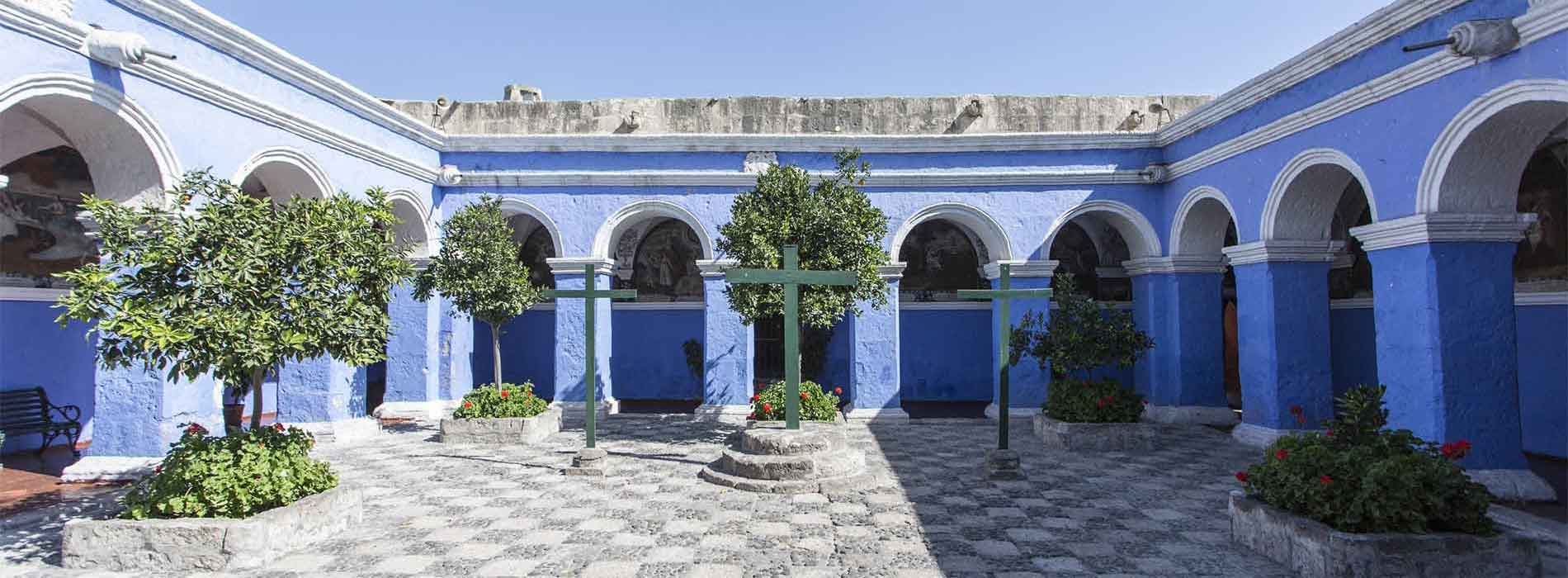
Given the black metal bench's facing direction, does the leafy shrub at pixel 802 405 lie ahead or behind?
ahead

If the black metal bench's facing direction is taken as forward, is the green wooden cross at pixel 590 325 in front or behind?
in front

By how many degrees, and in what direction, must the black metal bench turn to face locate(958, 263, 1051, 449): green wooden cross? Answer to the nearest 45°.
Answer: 0° — it already faces it

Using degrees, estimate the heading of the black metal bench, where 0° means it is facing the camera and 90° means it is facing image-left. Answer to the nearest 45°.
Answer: approximately 315°

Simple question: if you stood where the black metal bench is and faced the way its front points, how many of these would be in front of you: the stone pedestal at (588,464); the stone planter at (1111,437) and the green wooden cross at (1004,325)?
3

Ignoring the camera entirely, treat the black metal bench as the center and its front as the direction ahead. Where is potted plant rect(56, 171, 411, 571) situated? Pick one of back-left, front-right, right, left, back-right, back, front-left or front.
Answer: front-right

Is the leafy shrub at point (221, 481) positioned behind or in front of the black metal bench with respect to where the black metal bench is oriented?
in front

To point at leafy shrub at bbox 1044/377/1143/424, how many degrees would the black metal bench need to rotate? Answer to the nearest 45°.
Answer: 0° — it already faces it

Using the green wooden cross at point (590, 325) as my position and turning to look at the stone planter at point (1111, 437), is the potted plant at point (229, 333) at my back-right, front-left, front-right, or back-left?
back-right
